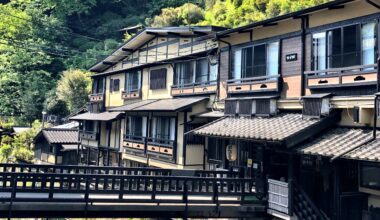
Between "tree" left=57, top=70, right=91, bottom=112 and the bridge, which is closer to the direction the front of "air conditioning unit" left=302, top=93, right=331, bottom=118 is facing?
the bridge

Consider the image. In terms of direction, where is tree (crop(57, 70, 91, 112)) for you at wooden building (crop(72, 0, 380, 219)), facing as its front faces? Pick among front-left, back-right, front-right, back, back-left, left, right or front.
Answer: right

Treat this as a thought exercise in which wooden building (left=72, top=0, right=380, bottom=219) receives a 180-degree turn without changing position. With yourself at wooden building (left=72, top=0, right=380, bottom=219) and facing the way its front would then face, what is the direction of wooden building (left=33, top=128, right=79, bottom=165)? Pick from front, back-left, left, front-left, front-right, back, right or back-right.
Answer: left

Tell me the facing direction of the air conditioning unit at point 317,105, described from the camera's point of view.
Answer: facing the viewer and to the left of the viewer

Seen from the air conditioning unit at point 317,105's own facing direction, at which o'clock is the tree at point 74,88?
The tree is roughly at 3 o'clock from the air conditioning unit.

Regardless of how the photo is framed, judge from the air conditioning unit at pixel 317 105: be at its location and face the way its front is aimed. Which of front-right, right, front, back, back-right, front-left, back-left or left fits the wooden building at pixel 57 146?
right

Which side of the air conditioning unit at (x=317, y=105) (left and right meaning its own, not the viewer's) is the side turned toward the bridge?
front
